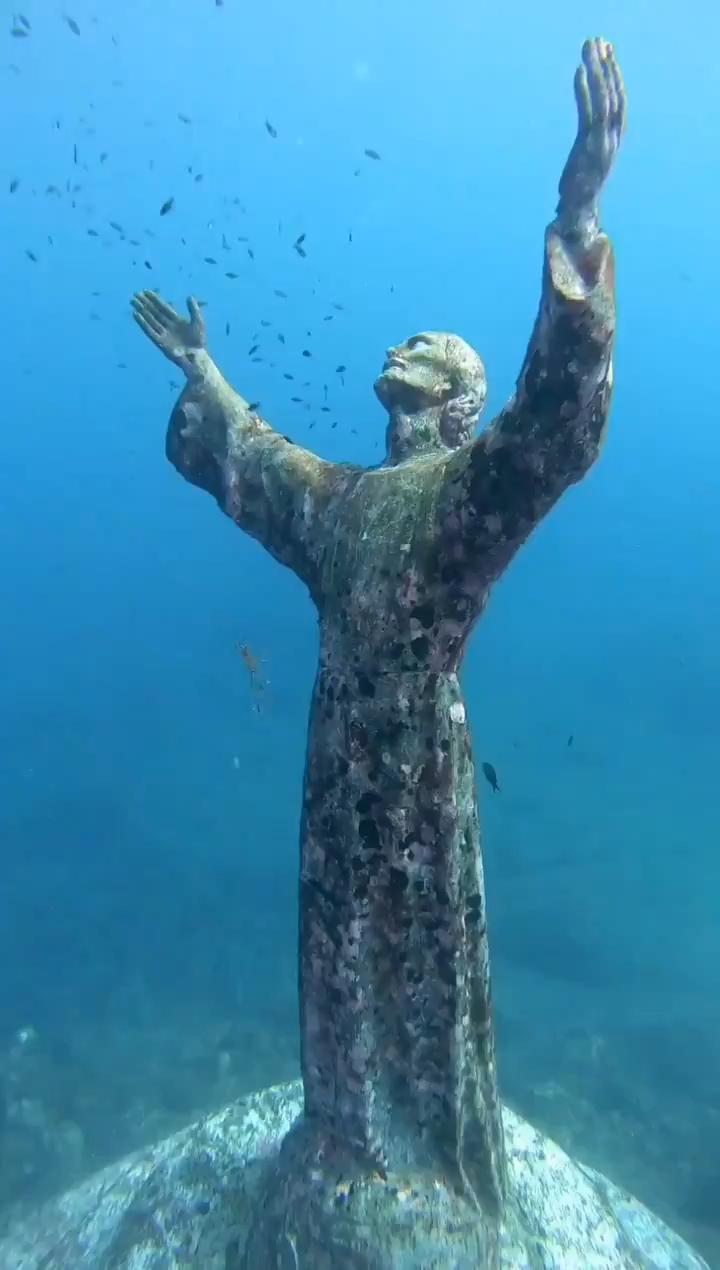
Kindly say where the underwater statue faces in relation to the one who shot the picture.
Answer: facing the viewer and to the left of the viewer
